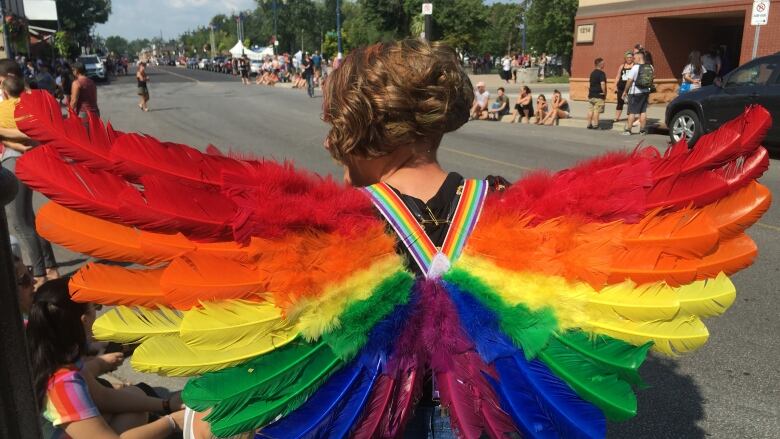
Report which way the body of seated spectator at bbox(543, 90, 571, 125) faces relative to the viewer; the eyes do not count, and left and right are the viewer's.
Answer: facing the viewer and to the left of the viewer

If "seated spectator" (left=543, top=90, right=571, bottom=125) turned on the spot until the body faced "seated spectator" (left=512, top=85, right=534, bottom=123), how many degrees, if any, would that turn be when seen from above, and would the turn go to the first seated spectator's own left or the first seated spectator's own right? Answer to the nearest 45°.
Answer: approximately 90° to the first seated spectator's own right

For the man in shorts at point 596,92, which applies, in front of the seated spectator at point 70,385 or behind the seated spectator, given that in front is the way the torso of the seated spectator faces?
in front

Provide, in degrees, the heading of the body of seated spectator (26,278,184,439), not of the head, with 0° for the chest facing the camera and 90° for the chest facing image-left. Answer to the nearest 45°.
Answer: approximately 270°

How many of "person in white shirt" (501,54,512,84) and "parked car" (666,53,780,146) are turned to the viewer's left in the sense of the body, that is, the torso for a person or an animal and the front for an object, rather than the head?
1

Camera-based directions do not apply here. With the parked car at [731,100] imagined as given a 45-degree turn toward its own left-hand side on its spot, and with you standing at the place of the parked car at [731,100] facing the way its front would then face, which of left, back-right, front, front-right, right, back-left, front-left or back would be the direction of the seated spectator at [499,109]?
right

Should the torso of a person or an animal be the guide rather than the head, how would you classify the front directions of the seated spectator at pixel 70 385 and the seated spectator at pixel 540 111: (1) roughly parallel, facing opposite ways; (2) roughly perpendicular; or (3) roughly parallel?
roughly parallel, facing opposite ways

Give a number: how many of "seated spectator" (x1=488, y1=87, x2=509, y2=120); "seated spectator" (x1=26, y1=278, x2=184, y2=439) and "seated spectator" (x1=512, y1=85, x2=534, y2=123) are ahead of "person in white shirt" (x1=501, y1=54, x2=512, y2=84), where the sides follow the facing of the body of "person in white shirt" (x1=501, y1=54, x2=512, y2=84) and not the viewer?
3

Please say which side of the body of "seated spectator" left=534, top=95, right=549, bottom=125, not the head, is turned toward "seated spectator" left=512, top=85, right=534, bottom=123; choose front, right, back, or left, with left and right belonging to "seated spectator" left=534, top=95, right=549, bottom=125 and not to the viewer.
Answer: right

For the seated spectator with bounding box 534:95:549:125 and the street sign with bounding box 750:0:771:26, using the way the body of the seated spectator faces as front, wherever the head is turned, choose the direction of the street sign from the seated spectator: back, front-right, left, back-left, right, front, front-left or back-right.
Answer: left

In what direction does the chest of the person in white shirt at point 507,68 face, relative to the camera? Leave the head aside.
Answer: toward the camera

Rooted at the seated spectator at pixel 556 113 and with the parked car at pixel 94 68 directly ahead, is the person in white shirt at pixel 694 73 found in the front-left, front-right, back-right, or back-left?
back-right

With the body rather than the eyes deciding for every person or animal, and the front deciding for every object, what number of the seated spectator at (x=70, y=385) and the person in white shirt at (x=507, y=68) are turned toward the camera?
1

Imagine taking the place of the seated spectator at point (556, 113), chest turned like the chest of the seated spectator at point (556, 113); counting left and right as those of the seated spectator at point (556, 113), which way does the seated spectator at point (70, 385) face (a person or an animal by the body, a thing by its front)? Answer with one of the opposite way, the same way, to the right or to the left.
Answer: the opposite way

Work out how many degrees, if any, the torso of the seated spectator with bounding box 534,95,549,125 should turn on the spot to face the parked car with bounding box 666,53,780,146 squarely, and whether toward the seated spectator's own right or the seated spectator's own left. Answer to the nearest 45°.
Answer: approximately 90° to the seated spectator's own left

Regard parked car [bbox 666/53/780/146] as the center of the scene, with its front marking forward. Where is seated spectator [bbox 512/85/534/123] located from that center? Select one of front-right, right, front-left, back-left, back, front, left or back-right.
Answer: front-right
